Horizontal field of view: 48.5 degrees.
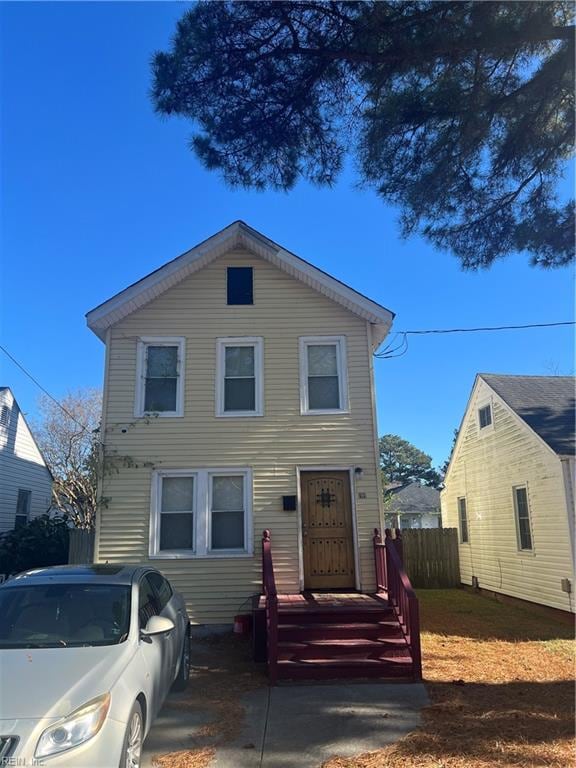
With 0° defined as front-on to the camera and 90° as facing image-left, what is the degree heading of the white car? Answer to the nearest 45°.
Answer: approximately 45°

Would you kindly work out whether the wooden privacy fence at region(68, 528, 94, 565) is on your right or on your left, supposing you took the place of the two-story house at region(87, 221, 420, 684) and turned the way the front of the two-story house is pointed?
on your right

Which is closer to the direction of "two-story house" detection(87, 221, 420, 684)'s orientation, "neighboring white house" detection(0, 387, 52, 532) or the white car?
the white car

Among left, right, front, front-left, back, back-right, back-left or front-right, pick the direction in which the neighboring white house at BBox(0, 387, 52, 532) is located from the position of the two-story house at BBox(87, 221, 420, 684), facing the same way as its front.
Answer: back-right

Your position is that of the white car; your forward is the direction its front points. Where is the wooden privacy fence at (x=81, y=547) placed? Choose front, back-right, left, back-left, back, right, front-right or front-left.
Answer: back-right

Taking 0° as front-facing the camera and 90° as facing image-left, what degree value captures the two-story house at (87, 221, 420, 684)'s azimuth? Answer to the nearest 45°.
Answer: approximately 0°

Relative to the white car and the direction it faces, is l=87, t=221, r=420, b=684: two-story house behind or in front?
behind

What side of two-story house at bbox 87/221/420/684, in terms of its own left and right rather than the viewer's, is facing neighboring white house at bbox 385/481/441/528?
back

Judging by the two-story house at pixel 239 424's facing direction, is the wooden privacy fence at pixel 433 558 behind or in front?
behind
